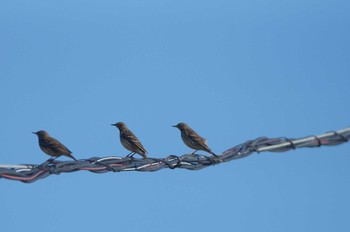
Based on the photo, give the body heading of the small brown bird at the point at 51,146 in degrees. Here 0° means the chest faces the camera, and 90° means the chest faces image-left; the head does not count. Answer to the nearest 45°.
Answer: approximately 90°

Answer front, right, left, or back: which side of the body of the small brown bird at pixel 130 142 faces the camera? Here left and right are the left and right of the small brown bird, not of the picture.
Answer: left

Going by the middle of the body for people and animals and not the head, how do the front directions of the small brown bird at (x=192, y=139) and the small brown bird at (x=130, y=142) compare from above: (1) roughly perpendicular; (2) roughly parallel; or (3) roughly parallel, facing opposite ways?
roughly parallel

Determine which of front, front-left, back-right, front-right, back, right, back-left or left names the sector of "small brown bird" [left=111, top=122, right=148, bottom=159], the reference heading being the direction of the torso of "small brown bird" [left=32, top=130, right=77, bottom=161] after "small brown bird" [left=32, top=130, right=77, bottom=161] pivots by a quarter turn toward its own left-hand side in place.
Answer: back-left

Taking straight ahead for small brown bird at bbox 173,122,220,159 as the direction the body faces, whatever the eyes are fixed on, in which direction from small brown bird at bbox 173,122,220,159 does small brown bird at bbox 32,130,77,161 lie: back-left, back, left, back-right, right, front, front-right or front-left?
front-left

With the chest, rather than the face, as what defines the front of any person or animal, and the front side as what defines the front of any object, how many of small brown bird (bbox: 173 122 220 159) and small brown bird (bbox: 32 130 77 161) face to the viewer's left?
2

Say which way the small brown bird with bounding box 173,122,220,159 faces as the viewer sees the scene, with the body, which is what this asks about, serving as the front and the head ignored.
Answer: to the viewer's left
